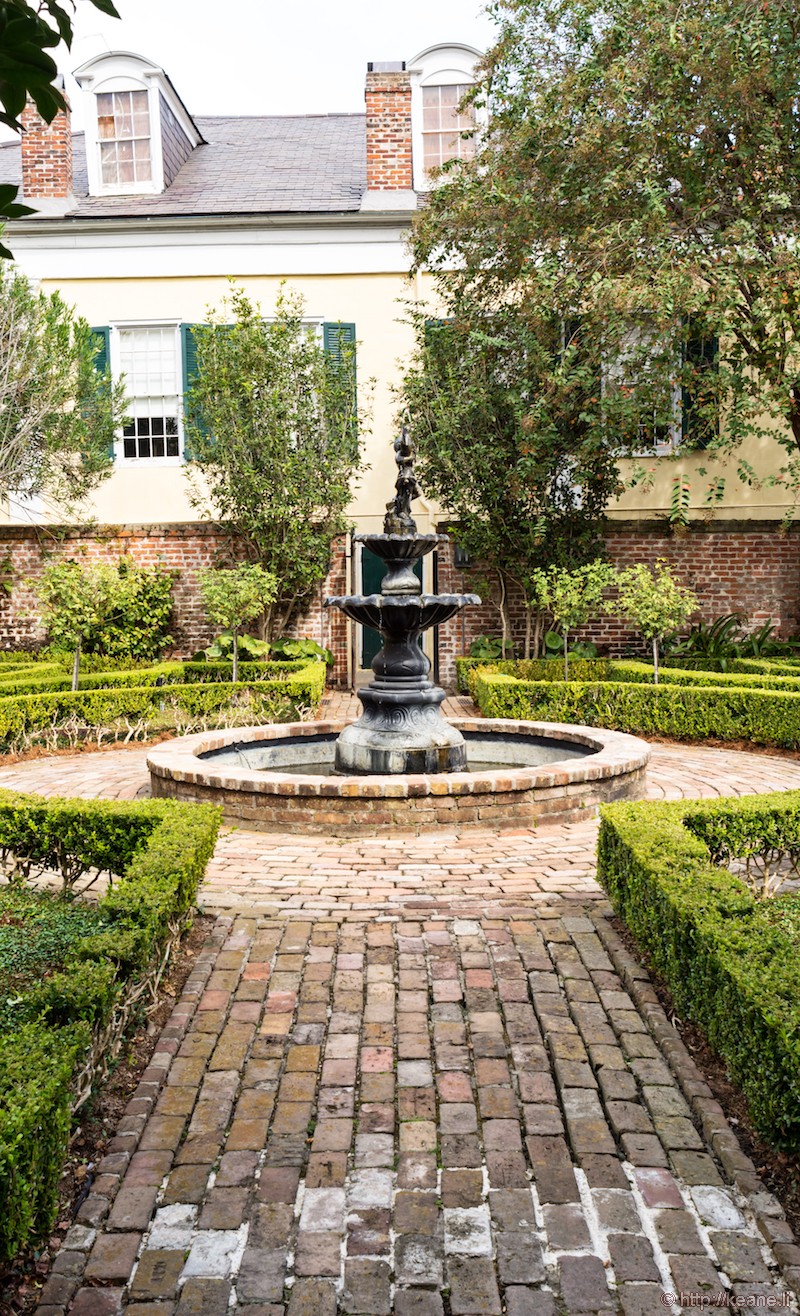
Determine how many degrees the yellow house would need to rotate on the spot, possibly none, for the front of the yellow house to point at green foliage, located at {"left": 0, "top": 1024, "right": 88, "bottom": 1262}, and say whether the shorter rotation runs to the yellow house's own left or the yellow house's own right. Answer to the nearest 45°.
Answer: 0° — it already faces it

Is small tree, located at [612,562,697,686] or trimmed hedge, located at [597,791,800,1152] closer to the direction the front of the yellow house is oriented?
the trimmed hedge

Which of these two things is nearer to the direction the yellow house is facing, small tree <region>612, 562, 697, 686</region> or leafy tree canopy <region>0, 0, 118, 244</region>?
the leafy tree canopy

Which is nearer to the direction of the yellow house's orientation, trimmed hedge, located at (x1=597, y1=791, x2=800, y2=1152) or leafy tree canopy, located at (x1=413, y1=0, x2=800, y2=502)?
the trimmed hedge

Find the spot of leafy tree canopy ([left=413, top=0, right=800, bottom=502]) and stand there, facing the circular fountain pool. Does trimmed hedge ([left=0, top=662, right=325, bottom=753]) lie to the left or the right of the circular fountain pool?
right

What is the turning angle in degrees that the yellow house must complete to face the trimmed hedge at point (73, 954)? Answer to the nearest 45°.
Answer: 0° — it already faces it

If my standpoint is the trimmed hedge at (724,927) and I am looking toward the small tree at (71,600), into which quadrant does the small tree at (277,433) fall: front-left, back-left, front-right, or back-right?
front-right

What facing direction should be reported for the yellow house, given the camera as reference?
facing the viewer

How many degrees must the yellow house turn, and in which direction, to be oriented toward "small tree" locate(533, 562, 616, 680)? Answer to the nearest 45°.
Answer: approximately 45° to its left
